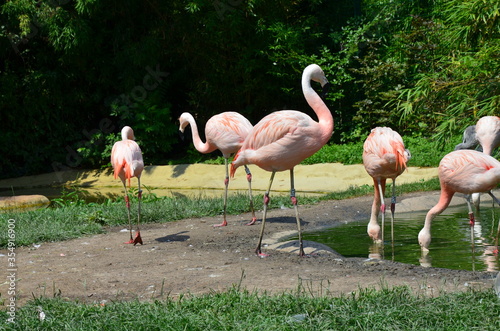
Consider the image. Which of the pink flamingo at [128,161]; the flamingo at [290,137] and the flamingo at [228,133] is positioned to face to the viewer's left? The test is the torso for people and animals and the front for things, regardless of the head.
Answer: the flamingo at [228,133]

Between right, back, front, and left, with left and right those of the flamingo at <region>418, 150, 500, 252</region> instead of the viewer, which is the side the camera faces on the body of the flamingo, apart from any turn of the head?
left

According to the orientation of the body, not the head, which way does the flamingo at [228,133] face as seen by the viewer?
to the viewer's left

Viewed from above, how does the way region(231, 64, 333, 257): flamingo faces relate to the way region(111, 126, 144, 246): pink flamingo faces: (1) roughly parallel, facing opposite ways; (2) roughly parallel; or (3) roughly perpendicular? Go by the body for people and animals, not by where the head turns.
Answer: roughly perpendicular

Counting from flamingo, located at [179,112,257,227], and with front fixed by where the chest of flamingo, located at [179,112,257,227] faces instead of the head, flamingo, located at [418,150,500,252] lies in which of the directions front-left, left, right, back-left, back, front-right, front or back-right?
back-left

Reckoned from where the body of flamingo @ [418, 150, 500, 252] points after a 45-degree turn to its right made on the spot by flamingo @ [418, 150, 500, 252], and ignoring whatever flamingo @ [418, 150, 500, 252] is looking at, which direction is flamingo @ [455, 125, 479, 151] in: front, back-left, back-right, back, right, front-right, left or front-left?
front-right

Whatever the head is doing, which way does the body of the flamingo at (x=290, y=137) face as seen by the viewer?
to the viewer's right

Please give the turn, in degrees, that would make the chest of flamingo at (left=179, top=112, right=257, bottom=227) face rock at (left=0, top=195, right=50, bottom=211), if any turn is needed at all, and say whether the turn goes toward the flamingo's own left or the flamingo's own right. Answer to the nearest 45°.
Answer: approximately 45° to the flamingo's own right

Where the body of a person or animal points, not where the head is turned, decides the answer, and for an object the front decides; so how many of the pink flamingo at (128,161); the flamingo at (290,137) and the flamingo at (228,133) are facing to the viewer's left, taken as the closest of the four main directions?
1

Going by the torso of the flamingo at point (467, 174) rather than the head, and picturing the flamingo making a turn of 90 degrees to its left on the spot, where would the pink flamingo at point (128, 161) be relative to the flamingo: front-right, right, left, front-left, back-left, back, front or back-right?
right
